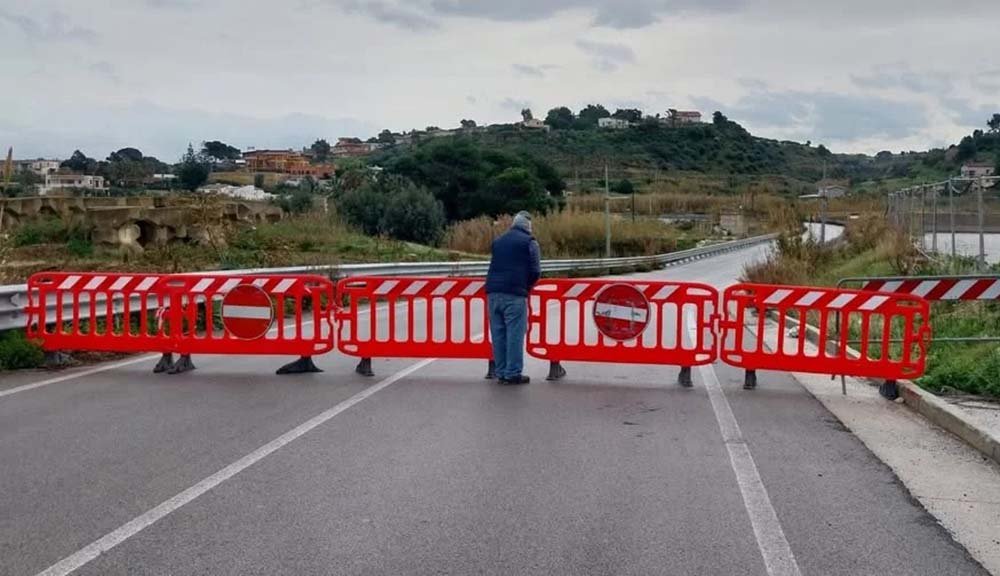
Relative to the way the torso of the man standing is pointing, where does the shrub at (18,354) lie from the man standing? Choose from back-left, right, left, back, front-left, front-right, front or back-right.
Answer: back-left

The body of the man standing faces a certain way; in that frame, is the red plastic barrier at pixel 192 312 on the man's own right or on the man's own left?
on the man's own left

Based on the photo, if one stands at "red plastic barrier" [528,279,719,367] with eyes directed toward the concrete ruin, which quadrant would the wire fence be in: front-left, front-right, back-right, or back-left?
front-right

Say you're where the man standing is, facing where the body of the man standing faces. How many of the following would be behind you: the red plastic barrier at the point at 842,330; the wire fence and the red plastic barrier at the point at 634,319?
0

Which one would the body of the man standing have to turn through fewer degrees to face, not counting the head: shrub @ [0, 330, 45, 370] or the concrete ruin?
the concrete ruin

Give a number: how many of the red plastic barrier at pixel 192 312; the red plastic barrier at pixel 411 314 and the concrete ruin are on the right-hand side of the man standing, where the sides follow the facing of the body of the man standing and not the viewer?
0

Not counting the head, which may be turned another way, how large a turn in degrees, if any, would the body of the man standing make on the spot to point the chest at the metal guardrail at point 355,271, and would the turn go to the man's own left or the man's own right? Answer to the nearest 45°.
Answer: approximately 45° to the man's own left

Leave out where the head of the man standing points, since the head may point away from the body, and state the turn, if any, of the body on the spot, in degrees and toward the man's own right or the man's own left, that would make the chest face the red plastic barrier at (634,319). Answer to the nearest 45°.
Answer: approximately 45° to the man's own right

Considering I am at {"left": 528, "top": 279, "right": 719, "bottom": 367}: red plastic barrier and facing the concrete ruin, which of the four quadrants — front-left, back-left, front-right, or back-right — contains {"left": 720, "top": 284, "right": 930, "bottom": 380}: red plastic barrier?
back-right

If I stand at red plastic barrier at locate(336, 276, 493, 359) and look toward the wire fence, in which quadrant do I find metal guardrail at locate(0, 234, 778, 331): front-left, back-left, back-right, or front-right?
front-left

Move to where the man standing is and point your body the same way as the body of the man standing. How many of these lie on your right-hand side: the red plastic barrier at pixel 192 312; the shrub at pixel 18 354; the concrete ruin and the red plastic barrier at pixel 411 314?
0

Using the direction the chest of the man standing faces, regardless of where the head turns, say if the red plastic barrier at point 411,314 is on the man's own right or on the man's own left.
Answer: on the man's own left

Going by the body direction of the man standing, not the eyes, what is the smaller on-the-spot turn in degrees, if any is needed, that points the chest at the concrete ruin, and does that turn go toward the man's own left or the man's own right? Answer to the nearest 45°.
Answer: approximately 90° to the man's own left

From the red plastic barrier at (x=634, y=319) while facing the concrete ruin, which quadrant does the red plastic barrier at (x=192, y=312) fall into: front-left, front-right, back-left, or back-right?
front-left

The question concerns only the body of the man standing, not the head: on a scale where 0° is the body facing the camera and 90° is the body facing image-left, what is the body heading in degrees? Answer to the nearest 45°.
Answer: approximately 225°

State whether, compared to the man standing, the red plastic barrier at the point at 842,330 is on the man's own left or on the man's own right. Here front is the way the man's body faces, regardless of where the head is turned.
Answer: on the man's own right

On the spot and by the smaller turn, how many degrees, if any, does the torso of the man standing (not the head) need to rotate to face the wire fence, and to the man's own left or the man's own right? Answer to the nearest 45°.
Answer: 0° — they already face it
